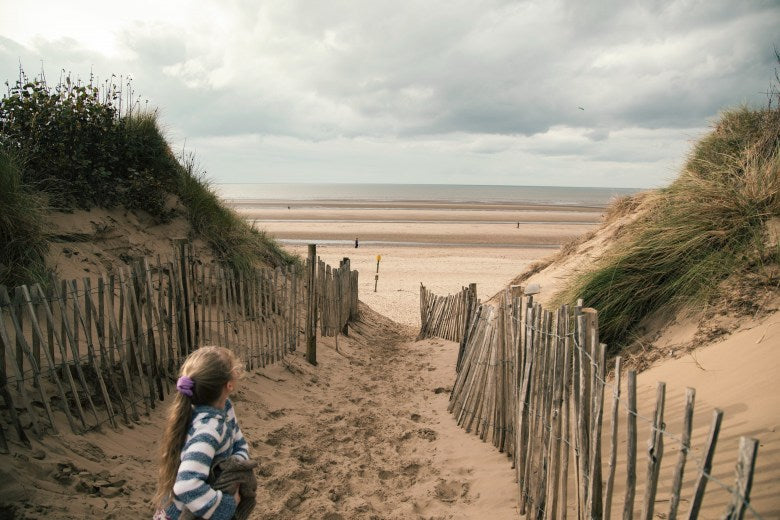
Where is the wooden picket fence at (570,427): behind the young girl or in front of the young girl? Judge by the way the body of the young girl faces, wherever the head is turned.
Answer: in front

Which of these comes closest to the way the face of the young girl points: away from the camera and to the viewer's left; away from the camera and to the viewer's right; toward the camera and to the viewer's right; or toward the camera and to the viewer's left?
away from the camera and to the viewer's right

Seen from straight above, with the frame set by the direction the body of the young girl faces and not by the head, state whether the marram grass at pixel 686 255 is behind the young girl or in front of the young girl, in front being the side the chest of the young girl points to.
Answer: in front

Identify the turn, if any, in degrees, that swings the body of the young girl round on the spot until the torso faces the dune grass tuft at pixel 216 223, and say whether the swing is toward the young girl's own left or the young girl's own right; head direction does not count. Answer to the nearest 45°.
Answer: approximately 90° to the young girl's own left

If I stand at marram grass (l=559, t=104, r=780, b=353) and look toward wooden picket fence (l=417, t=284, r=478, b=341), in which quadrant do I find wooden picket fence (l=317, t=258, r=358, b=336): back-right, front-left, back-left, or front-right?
front-left

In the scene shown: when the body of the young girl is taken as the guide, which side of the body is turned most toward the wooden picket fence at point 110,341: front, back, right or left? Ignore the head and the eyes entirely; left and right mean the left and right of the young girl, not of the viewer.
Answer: left

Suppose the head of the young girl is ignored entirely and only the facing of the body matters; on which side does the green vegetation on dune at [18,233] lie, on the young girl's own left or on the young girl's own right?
on the young girl's own left

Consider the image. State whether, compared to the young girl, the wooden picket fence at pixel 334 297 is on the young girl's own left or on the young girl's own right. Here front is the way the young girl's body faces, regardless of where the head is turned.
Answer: on the young girl's own left

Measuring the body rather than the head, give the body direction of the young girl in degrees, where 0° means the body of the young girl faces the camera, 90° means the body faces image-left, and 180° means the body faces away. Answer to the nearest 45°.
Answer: approximately 270°
